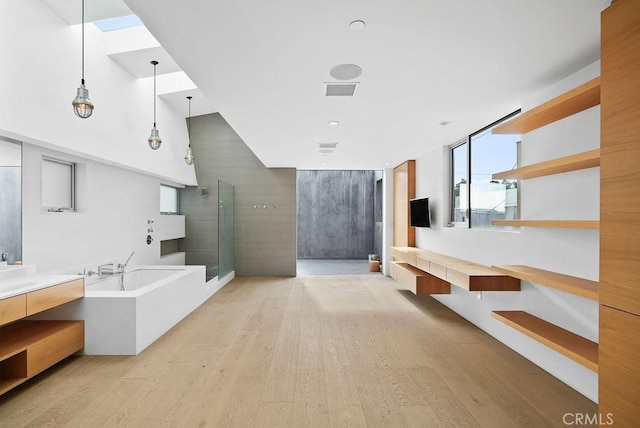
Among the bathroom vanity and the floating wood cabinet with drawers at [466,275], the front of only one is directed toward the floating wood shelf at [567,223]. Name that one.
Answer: the bathroom vanity

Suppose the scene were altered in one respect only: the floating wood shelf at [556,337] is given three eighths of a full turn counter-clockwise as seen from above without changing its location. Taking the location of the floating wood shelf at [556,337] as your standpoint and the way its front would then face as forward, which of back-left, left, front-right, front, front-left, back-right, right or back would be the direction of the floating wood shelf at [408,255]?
back-left

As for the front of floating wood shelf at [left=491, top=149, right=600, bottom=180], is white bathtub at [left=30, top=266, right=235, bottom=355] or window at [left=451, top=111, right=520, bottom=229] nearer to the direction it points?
the white bathtub

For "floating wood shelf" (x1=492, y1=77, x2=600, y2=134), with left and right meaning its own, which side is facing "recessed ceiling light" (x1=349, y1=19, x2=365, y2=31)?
front

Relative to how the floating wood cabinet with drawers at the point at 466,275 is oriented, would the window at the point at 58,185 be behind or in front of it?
in front

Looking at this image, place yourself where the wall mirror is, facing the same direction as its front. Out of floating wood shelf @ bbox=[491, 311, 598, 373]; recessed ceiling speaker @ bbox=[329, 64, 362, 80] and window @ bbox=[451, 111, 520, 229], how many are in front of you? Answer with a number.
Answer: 3

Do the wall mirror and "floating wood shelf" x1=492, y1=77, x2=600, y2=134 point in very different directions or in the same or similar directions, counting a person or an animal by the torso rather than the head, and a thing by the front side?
very different directions

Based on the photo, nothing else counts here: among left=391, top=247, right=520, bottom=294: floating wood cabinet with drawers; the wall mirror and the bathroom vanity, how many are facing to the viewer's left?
1

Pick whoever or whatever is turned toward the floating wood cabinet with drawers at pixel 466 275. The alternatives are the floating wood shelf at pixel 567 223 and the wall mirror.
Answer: the wall mirror

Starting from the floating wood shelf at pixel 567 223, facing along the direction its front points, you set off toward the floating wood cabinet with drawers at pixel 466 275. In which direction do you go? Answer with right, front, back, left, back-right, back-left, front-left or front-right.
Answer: right

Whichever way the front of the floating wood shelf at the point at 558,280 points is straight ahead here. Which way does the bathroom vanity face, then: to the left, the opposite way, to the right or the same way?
the opposite way

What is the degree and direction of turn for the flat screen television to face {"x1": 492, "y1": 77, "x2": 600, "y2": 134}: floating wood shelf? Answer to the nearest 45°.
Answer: approximately 45° to its left
